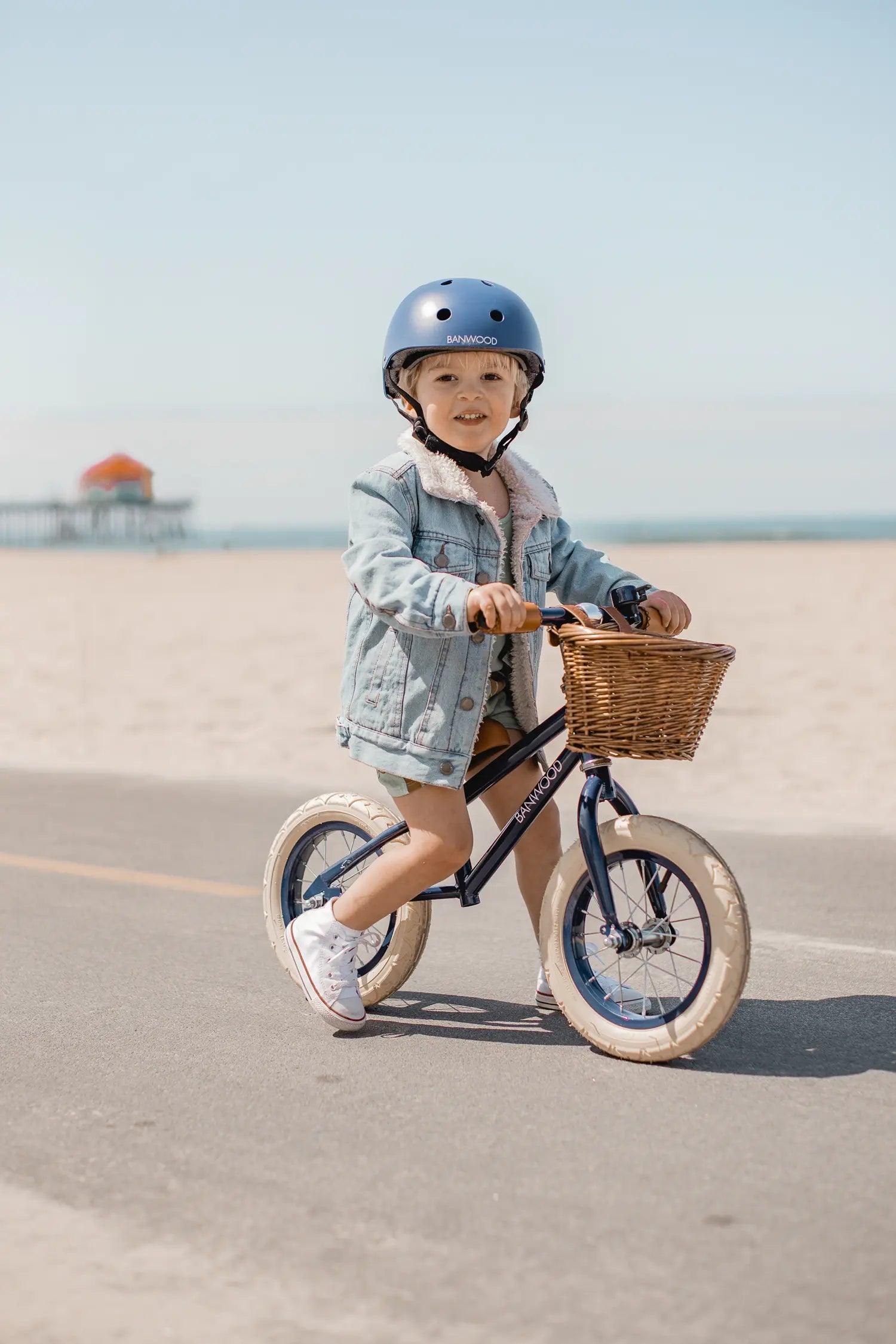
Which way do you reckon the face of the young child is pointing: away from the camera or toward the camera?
toward the camera

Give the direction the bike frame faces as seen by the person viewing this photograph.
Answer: facing the viewer and to the right of the viewer
